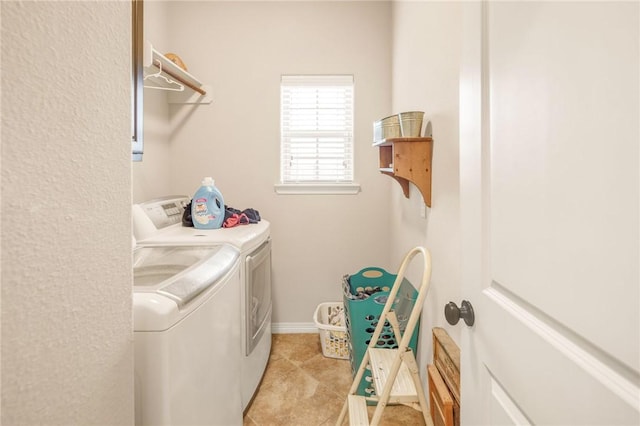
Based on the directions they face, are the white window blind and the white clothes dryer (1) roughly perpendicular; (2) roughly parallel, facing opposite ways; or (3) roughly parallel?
roughly perpendicular

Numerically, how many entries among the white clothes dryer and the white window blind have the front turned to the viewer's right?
1

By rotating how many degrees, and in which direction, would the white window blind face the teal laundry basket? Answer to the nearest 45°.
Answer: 0° — it already faces it

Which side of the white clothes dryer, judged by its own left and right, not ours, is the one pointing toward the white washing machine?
right

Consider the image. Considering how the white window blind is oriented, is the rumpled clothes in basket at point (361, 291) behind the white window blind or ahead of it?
ahead

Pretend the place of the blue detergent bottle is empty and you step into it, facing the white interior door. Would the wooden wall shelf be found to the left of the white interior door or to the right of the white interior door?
left

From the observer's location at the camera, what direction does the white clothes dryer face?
facing to the right of the viewer
